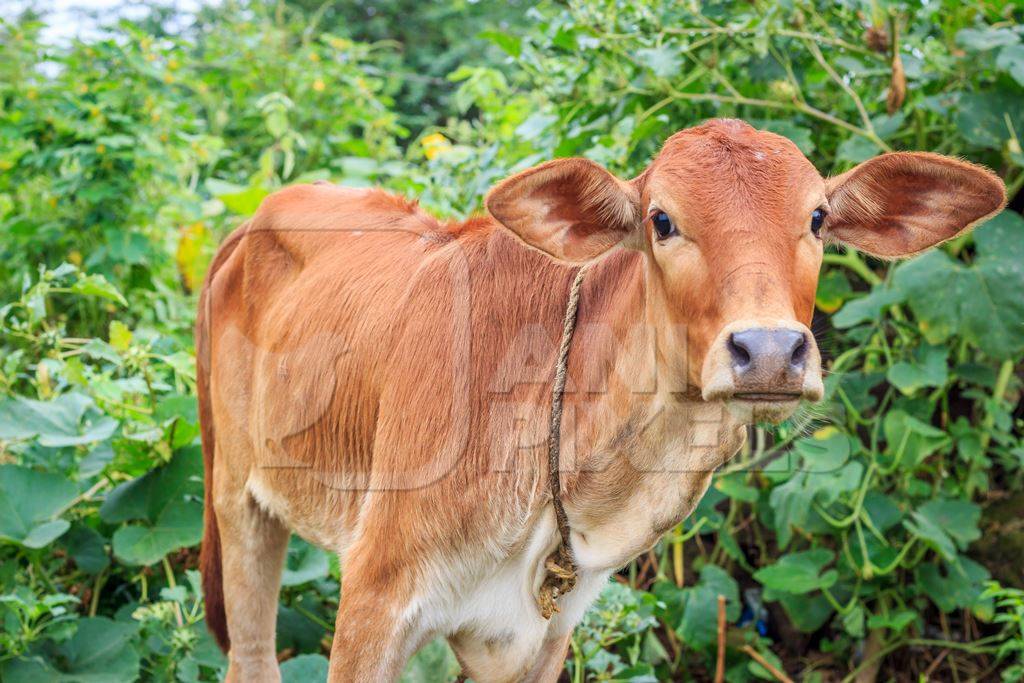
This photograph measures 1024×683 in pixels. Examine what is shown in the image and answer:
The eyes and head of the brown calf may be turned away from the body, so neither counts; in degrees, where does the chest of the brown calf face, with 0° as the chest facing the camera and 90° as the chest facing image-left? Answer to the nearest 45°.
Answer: approximately 315°

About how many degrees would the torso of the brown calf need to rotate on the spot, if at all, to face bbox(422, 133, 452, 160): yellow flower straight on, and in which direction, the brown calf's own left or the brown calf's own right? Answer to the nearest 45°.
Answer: approximately 135° to the brown calf's own left
